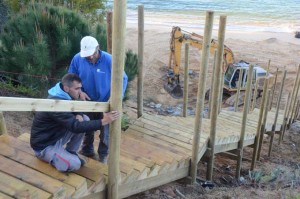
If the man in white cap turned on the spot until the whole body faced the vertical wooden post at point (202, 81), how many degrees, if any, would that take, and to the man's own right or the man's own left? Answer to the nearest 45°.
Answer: approximately 90° to the man's own left

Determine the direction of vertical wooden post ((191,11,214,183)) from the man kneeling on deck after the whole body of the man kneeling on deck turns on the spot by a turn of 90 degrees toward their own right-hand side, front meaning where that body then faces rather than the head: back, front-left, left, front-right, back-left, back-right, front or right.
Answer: back-left

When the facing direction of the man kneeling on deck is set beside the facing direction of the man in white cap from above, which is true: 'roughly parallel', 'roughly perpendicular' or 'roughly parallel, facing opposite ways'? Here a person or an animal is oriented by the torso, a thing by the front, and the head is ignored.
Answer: roughly perpendicular

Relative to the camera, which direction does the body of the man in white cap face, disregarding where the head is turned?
toward the camera

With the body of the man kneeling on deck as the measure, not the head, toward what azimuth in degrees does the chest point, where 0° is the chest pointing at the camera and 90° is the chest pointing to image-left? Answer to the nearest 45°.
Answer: approximately 270°

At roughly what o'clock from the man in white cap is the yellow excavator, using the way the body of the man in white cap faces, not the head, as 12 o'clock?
The yellow excavator is roughly at 7 o'clock from the man in white cap.

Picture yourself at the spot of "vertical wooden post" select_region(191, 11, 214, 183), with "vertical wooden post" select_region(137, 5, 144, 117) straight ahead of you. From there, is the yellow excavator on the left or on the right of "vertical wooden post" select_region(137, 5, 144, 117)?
right

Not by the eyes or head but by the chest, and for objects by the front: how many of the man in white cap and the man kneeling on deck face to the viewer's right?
1

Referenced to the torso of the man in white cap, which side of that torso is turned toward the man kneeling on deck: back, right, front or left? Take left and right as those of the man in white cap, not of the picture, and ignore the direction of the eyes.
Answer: front

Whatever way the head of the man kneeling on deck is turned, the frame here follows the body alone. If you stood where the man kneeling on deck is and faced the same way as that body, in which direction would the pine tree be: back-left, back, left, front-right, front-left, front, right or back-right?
left

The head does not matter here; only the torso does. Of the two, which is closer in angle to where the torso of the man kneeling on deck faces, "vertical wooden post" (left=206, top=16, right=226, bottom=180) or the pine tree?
the vertical wooden post

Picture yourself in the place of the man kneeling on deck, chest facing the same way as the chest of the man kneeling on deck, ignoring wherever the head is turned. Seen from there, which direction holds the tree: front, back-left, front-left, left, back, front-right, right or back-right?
left

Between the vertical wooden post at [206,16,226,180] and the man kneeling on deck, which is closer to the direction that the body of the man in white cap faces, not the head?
the man kneeling on deck
